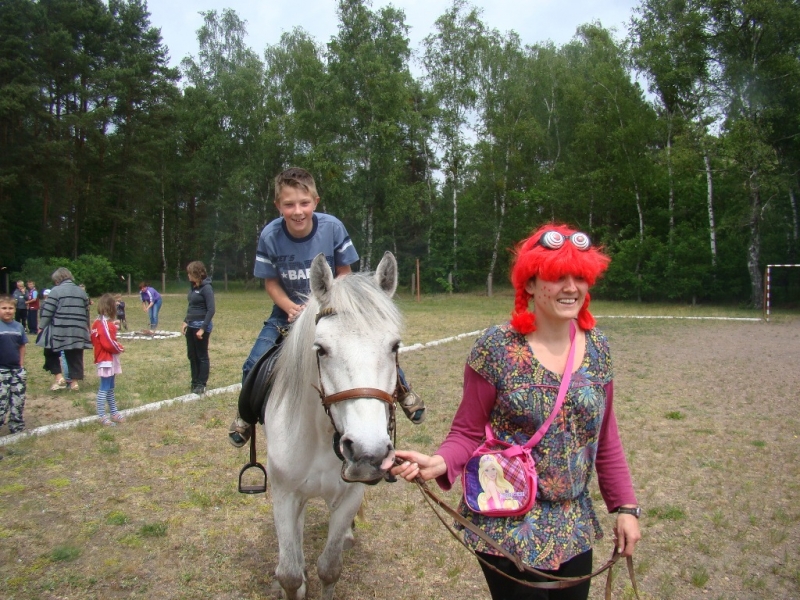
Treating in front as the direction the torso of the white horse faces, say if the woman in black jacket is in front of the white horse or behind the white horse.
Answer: behind

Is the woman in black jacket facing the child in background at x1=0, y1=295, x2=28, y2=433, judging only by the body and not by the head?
yes

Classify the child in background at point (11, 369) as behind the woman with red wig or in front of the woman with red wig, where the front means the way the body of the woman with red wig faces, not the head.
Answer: behind

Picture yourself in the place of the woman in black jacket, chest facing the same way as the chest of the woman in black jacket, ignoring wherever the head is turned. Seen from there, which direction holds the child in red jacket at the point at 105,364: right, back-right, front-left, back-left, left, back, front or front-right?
front

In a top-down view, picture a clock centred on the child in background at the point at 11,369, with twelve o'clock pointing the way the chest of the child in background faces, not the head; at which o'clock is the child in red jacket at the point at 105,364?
The child in red jacket is roughly at 9 o'clock from the child in background.

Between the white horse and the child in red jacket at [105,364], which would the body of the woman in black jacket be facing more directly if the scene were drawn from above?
the child in red jacket

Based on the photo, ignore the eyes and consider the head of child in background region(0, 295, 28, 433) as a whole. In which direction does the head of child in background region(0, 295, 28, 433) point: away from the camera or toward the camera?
toward the camera

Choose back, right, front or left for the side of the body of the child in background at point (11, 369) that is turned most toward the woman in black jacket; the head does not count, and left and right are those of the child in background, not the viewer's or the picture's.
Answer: left

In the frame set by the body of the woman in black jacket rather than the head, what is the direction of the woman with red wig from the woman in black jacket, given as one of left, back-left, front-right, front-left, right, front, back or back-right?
front-left

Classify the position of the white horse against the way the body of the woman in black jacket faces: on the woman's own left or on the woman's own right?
on the woman's own left

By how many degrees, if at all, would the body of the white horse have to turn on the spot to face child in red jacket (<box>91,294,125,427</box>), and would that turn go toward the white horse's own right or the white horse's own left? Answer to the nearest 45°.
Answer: approximately 135° to the white horse's own right

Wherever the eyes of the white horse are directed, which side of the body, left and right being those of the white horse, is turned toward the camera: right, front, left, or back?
front

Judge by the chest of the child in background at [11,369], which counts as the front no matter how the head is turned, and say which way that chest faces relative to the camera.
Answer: toward the camera

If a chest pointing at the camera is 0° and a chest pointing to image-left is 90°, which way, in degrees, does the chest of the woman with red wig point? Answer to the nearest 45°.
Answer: approximately 315°

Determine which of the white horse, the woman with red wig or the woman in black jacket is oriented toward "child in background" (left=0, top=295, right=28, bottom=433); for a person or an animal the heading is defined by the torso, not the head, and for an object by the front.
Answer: the woman in black jacket

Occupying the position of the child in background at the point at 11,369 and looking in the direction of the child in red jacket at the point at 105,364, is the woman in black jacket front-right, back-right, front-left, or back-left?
front-left

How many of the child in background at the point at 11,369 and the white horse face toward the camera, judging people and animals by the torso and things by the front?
2

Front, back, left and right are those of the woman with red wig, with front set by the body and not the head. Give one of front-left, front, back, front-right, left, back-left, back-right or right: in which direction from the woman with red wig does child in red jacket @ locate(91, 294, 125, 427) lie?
back

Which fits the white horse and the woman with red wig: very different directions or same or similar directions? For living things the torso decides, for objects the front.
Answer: same or similar directions
